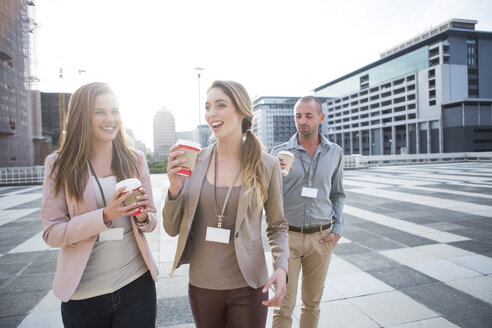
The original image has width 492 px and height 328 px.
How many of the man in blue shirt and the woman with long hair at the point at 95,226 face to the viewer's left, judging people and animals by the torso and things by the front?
0

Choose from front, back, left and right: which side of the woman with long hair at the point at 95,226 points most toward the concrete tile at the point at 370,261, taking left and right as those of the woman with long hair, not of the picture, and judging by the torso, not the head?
left

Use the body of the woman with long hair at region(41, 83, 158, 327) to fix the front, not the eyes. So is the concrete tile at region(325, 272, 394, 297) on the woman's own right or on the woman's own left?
on the woman's own left

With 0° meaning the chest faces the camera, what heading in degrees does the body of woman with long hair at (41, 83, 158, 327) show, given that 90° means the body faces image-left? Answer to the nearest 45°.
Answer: approximately 315°

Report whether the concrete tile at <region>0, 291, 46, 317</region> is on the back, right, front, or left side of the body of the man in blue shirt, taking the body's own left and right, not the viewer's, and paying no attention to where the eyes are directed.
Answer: right

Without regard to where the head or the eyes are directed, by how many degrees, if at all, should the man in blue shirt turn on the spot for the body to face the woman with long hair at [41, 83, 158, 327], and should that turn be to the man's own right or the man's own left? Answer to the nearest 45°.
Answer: approximately 45° to the man's own right

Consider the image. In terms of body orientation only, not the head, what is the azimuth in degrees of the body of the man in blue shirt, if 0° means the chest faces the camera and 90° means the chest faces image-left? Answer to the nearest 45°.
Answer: approximately 0°

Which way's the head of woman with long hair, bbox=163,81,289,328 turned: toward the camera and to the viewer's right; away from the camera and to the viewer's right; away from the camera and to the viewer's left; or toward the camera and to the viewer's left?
toward the camera and to the viewer's left

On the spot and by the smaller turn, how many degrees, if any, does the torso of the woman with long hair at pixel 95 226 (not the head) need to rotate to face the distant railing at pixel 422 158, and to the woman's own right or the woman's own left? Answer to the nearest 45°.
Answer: approximately 90° to the woman's own left

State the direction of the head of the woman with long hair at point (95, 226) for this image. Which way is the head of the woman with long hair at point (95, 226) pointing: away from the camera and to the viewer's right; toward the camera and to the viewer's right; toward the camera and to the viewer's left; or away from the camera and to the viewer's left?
toward the camera and to the viewer's right
